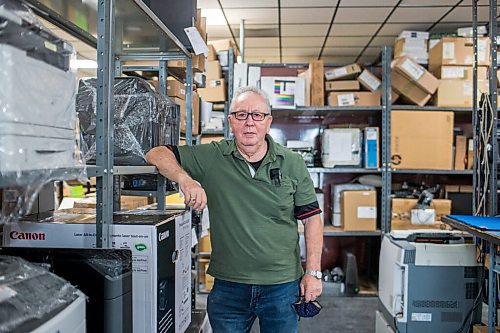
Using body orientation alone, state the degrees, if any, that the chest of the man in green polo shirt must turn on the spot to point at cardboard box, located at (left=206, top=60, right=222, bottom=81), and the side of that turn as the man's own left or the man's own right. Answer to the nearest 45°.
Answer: approximately 180°

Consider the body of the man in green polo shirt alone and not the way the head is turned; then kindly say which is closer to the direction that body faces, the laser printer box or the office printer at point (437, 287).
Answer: the laser printer box

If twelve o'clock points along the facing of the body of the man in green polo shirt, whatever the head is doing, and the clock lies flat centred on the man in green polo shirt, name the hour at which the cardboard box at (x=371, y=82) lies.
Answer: The cardboard box is roughly at 7 o'clock from the man in green polo shirt.

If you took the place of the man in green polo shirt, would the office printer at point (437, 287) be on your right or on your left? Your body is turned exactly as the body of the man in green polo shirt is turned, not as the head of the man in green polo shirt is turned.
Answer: on your left

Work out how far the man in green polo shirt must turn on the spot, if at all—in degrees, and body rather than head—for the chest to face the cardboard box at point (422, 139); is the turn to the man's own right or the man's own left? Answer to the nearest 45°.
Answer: approximately 135° to the man's own left

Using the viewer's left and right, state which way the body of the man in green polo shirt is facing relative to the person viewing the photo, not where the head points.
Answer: facing the viewer

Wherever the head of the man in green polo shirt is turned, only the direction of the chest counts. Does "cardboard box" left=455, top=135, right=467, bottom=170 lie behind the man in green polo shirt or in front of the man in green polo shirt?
behind

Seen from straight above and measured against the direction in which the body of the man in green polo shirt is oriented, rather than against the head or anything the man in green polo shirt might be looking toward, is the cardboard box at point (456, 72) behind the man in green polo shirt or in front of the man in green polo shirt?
behind

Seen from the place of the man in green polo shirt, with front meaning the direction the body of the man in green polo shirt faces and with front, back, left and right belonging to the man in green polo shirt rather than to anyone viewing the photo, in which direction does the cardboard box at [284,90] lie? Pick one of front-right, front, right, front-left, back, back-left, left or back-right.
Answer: back

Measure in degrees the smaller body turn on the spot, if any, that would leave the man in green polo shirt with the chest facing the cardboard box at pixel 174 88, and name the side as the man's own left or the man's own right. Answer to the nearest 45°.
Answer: approximately 135° to the man's own right

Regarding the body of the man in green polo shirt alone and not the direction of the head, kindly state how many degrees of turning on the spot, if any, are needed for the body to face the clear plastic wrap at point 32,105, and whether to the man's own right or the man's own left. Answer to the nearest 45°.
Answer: approximately 45° to the man's own right

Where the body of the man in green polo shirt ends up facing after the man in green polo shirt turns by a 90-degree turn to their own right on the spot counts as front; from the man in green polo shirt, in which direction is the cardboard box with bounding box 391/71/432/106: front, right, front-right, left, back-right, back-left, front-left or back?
back-right

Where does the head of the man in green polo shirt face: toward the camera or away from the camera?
toward the camera

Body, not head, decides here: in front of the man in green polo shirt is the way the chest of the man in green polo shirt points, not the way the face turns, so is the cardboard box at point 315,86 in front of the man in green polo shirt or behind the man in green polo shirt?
behind

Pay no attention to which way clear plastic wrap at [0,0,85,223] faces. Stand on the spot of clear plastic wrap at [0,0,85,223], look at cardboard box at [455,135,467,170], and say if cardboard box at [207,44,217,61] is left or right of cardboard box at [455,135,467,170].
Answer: left
